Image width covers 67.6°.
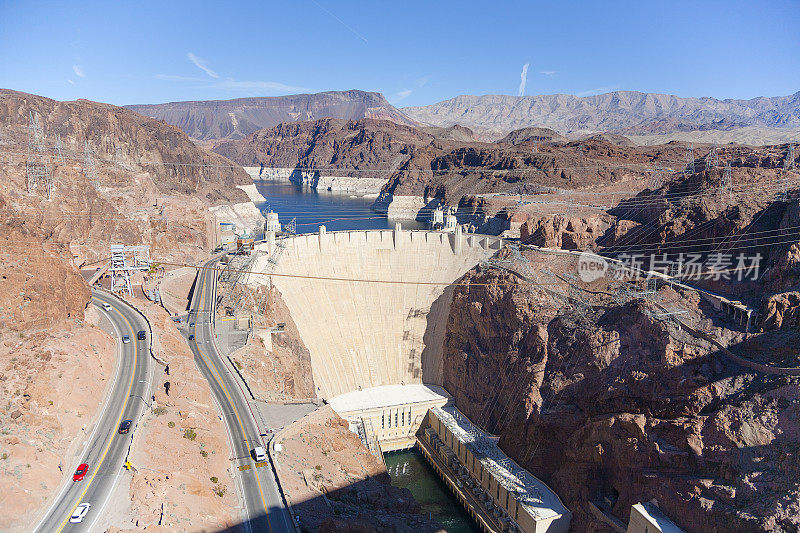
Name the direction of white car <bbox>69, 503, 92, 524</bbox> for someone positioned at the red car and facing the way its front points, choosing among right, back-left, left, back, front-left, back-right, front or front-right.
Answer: front-left

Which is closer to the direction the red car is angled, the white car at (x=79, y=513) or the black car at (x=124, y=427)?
the white car

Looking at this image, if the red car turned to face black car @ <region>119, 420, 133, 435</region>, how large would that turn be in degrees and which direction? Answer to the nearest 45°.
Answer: approximately 180°

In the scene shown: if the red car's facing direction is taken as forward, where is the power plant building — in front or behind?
behind

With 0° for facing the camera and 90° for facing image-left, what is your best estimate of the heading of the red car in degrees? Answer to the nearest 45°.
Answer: approximately 45°

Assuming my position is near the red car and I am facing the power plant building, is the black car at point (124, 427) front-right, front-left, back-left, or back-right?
front-left

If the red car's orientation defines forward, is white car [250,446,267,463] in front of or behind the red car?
behind

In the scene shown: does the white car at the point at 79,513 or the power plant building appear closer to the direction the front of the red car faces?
the white car

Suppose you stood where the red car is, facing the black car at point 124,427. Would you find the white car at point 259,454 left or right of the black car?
right
